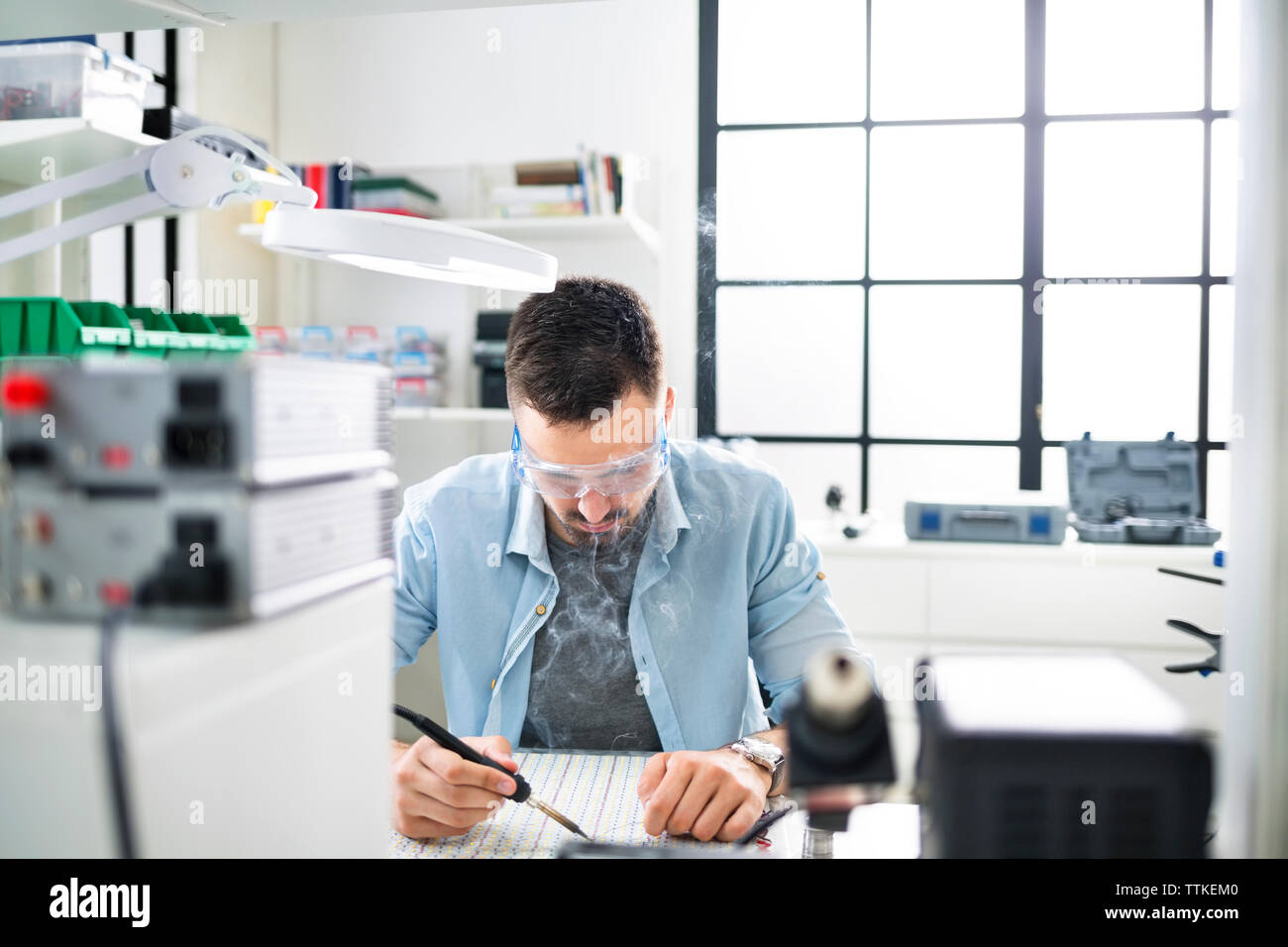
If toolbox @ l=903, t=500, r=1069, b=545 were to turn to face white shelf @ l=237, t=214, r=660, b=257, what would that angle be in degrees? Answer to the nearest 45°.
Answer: approximately 45° to its right

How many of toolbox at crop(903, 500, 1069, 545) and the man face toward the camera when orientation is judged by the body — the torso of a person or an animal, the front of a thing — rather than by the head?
2

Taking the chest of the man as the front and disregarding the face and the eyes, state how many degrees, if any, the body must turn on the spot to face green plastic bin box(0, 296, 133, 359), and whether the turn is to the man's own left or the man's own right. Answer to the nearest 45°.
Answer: approximately 45° to the man's own right

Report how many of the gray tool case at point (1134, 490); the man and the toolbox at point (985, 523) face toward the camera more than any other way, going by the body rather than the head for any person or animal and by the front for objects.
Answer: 3

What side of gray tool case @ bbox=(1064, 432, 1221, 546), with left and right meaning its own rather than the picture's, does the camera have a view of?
front

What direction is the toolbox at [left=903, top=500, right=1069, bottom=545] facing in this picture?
toward the camera

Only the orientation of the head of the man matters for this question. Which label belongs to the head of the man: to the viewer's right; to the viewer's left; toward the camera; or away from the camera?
toward the camera

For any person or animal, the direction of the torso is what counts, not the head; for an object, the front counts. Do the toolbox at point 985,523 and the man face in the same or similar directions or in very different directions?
same or similar directions

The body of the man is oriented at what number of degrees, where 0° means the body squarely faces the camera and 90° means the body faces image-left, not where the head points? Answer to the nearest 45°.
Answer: approximately 0°

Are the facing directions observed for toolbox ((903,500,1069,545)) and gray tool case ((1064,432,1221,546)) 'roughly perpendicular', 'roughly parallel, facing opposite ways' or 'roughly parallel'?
roughly parallel

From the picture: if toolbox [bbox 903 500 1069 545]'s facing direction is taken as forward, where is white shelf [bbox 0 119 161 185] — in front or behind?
in front
